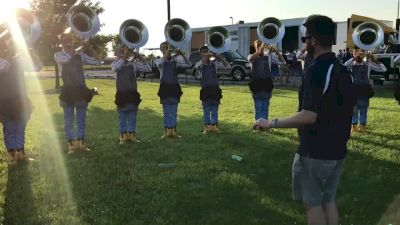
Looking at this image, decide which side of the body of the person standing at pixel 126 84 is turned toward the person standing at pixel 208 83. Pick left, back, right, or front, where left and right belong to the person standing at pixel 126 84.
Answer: left

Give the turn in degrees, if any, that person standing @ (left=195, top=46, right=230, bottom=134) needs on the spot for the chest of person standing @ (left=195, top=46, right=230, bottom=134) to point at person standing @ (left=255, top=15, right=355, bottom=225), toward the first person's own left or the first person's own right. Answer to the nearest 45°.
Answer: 0° — they already face them

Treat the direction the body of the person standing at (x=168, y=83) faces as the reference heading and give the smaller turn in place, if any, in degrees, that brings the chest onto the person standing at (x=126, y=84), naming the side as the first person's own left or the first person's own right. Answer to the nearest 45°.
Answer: approximately 45° to the first person's own right

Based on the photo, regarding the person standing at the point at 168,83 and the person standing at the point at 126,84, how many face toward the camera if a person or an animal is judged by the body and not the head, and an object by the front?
2

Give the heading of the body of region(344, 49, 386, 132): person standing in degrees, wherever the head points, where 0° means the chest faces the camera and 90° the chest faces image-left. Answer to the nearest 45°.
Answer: approximately 0°

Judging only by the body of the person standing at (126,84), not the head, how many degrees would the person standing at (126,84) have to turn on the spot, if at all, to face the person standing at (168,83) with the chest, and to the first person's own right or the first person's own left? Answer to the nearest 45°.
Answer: approximately 135° to the first person's own left

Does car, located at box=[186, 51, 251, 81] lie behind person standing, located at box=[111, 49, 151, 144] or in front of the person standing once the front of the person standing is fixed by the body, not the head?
behind

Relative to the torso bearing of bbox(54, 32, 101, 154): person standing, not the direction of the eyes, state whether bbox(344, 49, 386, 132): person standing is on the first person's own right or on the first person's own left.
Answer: on the first person's own left

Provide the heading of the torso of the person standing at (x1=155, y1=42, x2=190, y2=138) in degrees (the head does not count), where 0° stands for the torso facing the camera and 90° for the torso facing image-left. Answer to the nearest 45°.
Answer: approximately 0°
